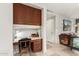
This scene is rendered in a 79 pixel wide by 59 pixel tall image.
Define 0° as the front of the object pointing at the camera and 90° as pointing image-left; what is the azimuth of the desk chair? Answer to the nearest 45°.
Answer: approximately 180°
